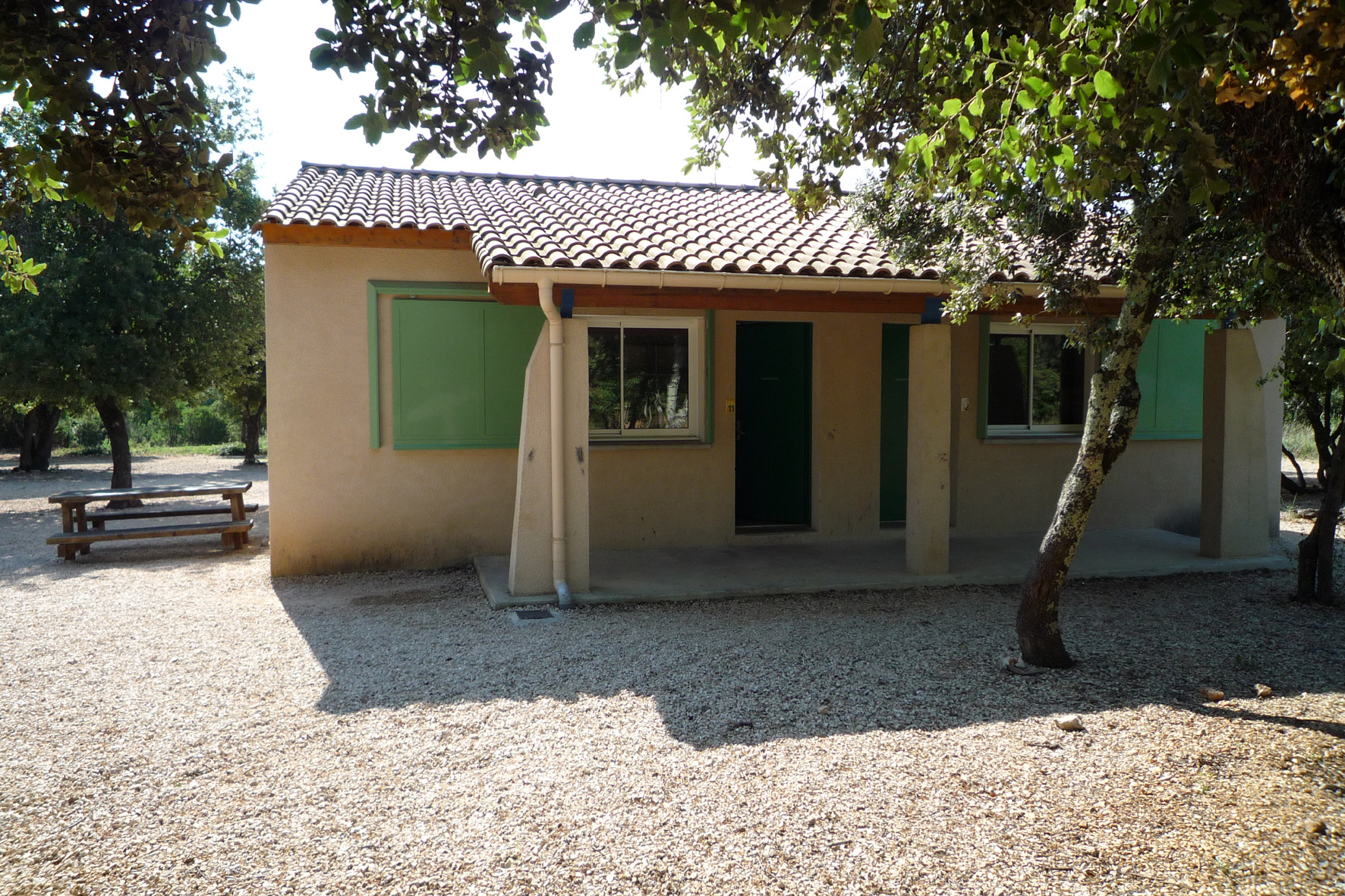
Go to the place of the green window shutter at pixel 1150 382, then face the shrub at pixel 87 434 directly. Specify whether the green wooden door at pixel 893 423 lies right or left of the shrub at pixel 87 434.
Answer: left

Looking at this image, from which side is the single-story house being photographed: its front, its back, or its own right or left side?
front

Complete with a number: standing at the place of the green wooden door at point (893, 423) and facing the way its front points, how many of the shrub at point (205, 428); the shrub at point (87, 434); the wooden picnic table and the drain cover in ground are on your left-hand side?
0

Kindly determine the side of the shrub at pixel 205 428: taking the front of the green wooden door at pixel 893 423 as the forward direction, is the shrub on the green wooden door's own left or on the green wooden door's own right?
on the green wooden door's own right

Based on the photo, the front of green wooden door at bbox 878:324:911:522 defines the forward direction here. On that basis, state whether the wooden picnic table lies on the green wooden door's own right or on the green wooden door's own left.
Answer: on the green wooden door's own right

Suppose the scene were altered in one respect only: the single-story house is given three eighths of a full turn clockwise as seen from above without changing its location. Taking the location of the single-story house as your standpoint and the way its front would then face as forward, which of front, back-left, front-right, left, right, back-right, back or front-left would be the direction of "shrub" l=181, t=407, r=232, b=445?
front

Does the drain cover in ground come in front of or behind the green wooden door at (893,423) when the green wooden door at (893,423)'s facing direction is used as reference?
in front

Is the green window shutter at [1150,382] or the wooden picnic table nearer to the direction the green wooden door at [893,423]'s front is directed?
the wooden picnic table

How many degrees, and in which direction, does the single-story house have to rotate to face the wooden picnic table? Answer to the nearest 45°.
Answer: approximately 90° to its right

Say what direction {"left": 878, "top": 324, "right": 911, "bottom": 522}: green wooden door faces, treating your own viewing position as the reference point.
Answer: facing the viewer

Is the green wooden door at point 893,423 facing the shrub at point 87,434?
no

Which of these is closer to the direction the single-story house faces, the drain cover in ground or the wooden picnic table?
the drain cover in ground
